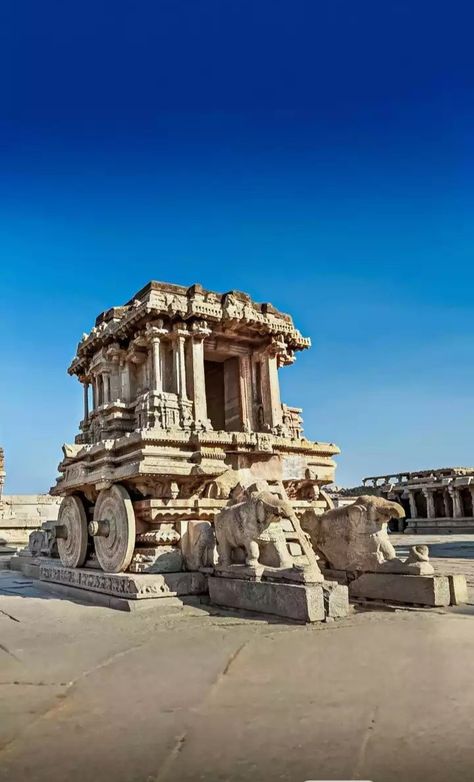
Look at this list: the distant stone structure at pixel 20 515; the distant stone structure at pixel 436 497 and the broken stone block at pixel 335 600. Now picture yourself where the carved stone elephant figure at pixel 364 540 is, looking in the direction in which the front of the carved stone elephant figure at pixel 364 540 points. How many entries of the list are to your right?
1

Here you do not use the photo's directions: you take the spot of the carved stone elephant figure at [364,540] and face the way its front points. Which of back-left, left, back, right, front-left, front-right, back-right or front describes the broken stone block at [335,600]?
right

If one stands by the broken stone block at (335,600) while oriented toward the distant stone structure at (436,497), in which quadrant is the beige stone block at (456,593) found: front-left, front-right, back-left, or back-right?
front-right

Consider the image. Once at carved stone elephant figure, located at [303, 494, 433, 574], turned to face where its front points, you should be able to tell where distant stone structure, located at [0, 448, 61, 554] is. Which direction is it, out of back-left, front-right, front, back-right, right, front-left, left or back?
back-left

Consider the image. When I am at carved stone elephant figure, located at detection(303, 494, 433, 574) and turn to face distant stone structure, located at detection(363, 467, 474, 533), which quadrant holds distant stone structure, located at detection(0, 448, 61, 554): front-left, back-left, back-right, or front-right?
front-left

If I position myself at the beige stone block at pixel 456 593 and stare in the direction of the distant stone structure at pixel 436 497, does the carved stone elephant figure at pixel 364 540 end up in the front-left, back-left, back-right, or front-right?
front-left

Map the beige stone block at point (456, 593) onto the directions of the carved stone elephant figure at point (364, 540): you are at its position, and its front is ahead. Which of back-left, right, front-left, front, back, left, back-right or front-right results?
front-right

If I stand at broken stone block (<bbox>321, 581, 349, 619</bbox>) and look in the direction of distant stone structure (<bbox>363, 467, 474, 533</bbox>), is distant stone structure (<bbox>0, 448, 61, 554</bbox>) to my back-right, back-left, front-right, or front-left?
front-left

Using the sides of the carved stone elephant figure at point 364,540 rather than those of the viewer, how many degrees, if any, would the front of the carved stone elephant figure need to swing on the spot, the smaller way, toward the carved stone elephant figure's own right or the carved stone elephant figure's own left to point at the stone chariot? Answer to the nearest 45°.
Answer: approximately 135° to the carved stone elephant figure's own left

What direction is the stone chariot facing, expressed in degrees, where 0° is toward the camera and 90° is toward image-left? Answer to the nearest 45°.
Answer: approximately 315°

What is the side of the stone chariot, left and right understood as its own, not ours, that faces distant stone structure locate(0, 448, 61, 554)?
back

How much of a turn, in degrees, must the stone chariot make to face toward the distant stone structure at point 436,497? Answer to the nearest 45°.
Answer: approximately 90° to its left

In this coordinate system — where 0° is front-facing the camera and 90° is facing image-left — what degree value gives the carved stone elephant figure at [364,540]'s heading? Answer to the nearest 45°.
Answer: approximately 270°
